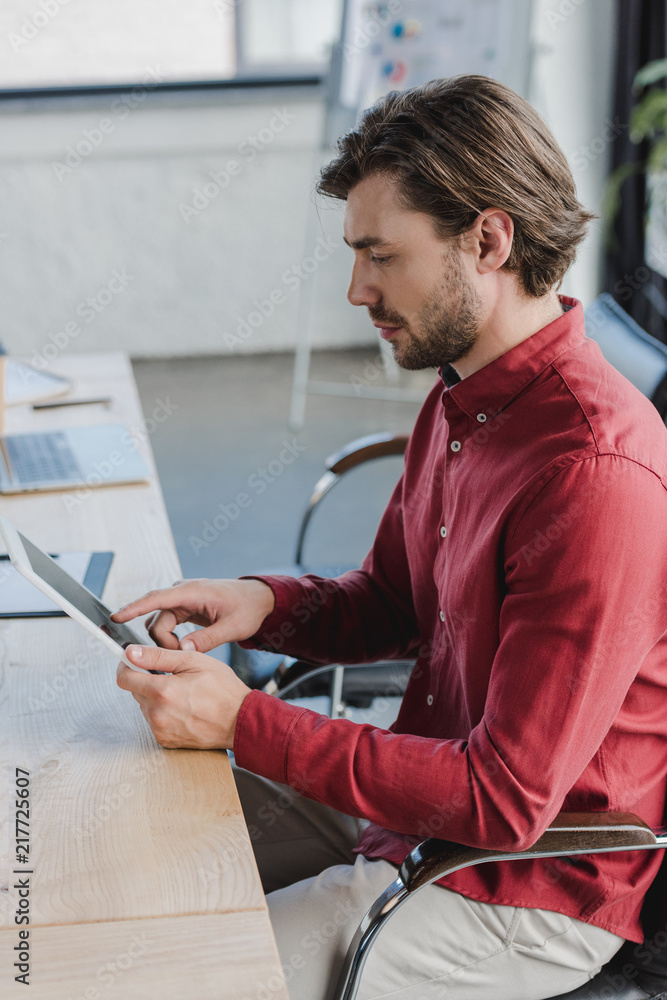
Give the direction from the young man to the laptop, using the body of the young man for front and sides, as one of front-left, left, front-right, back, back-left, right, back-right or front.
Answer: front-right

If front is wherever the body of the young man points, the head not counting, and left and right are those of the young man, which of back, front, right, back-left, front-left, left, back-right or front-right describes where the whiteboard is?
right

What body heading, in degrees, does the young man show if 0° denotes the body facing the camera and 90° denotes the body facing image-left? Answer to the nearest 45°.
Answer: approximately 90°

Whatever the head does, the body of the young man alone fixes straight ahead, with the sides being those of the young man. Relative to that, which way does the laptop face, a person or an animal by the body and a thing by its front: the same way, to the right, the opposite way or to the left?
the opposite way

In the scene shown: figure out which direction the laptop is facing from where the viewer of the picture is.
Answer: facing to the right of the viewer

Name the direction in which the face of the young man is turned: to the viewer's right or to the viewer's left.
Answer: to the viewer's left

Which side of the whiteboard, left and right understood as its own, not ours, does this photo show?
front

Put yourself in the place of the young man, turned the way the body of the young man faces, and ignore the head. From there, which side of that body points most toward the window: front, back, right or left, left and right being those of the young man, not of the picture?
right

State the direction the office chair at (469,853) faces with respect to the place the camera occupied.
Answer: facing to the left of the viewer

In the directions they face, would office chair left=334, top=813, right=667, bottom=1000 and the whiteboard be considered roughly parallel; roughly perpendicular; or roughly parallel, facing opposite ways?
roughly perpendicular

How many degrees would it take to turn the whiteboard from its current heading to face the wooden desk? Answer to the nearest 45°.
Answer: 0° — it already faces it

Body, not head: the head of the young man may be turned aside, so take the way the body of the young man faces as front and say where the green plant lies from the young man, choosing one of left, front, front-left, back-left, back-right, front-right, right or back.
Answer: right

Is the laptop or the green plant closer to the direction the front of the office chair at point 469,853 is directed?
the laptop

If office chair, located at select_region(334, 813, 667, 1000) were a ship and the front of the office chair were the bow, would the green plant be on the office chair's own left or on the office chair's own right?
on the office chair's own right
